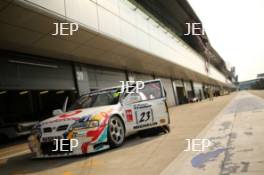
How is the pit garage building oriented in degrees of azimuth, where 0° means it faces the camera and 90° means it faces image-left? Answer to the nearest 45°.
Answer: approximately 315°

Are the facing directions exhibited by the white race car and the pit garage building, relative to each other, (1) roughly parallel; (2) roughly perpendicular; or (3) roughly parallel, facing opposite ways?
roughly perpendicular
